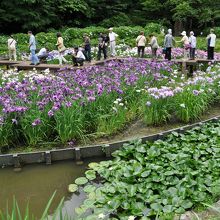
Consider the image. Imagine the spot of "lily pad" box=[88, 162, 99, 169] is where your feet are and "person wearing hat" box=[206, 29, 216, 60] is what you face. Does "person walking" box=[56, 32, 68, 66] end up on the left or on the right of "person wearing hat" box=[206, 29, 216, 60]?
left

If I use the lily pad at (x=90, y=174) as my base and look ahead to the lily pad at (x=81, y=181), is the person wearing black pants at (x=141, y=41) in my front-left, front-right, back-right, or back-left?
back-right

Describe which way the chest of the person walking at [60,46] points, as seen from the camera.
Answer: to the viewer's left

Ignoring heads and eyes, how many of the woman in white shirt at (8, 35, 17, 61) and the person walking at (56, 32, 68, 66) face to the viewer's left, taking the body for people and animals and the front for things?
1

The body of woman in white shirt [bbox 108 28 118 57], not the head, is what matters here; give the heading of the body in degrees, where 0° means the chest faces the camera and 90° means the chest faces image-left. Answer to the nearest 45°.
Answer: approximately 45°

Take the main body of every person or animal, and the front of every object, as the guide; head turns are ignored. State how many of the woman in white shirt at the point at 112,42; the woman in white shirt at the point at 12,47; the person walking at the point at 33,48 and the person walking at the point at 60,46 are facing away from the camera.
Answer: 1
